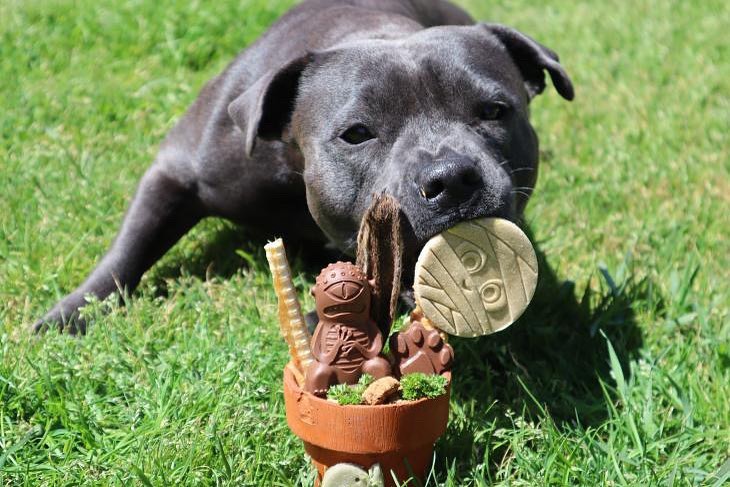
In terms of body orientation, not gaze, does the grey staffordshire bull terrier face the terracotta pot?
yes

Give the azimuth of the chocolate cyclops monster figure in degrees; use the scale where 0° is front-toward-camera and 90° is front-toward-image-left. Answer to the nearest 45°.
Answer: approximately 0°

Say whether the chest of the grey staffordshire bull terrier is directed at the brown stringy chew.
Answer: yes

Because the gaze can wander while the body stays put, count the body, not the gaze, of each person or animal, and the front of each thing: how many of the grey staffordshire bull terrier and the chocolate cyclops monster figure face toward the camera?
2

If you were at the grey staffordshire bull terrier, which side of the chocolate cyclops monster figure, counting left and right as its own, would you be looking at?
back

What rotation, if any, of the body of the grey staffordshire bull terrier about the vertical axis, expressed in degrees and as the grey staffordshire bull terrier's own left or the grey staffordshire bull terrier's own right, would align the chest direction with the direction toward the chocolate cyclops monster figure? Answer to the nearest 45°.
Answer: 0° — it already faces it
